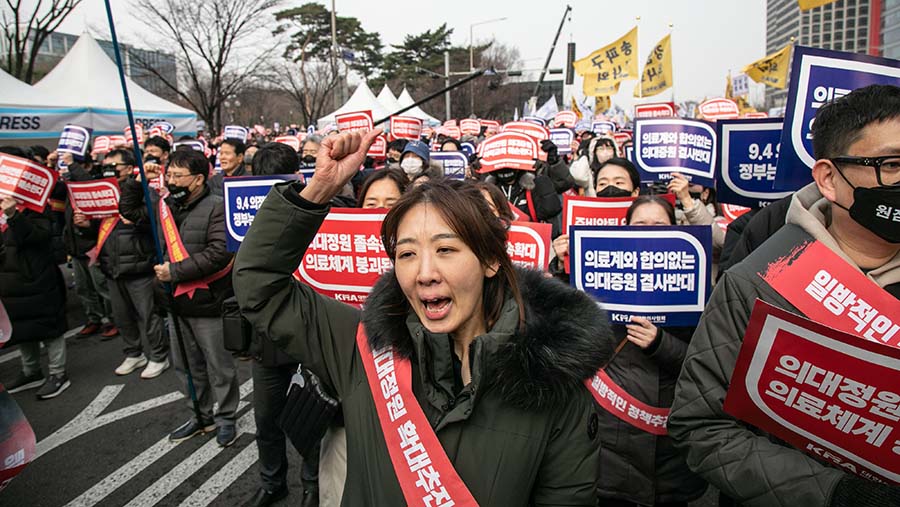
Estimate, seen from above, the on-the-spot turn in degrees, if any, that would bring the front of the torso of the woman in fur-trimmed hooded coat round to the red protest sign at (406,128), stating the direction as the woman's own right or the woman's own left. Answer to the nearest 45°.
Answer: approximately 135° to the woman's own right

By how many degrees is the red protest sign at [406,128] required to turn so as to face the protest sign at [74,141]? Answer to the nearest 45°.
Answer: approximately 45° to its right

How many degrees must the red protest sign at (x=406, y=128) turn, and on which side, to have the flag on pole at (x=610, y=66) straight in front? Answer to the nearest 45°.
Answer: approximately 90° to its left

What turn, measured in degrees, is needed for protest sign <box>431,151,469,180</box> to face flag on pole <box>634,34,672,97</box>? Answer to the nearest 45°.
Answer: approximately 135° to its left

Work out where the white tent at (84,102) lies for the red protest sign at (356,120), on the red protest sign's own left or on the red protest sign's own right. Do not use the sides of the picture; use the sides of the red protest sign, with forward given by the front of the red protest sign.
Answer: on the red protest sign's own right

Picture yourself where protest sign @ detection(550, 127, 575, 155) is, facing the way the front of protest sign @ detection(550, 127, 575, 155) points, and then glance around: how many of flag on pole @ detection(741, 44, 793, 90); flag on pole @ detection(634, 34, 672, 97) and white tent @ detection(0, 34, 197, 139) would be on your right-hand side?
1

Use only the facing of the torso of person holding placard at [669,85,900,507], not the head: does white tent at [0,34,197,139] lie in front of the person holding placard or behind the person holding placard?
behind

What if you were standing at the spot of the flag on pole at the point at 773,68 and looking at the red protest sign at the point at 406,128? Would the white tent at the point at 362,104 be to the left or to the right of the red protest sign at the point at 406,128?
right

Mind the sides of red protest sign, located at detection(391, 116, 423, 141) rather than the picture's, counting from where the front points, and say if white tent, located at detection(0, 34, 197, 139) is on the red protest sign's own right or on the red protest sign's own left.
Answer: on the red protest sign's own right

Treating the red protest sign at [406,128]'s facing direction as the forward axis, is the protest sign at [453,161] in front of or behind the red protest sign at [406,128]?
in front

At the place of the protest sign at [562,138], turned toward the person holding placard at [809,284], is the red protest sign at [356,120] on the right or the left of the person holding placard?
right

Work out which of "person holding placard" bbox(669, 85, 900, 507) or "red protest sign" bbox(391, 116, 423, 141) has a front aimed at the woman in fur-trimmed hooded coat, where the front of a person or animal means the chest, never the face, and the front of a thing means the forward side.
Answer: the red protest sign

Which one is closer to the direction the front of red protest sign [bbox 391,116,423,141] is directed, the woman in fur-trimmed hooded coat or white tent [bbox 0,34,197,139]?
the woman in fur-trimmed hooded coat
